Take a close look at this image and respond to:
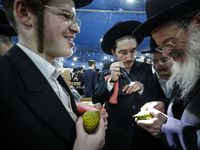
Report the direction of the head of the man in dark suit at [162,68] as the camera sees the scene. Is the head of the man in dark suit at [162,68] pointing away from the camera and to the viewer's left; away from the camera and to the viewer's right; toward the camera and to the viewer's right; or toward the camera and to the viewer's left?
toward the camera and to the viewer's left

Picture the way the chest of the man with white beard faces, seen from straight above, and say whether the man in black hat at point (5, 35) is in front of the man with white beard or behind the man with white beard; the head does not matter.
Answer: in front

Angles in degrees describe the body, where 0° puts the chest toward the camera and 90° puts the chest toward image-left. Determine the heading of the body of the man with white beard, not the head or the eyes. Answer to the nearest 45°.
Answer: approximately 90°

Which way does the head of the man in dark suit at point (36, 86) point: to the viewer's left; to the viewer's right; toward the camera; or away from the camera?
to the viewer's right

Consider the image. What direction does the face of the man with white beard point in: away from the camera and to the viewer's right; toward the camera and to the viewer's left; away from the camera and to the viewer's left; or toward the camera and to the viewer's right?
toward the camera and to the viewer's left

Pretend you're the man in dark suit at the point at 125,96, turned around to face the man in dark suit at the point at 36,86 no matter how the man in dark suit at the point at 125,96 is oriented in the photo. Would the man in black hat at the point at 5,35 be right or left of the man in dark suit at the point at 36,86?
right

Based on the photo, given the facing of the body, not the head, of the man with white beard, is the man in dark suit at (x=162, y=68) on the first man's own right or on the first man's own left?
on the first man's own right
